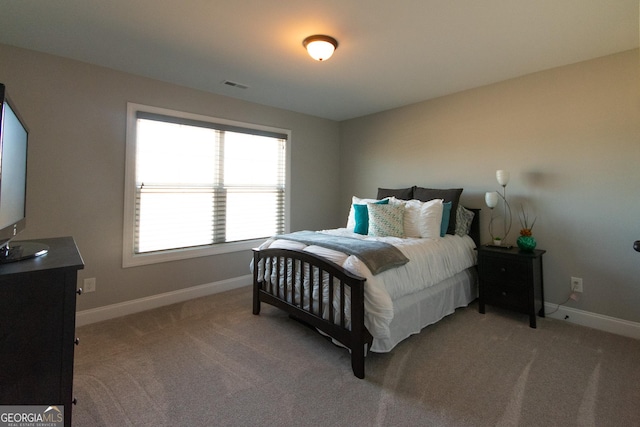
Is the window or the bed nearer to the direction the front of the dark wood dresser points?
the bed

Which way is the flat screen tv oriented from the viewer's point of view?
to the viewer's right

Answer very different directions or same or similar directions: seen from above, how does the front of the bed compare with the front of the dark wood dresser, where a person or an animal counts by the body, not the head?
very different directions

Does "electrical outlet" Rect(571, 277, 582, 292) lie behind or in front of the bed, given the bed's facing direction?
behind

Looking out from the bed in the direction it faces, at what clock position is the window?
The window is roughly at 2 o'clock from the bed.

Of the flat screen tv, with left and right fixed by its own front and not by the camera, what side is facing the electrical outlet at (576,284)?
front

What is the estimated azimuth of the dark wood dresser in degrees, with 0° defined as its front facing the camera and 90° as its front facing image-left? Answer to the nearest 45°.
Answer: approximately 270°

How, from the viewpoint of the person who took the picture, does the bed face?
facing the viewer and to the left of the viewer

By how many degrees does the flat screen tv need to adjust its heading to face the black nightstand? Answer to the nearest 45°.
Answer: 0° — it already faces it

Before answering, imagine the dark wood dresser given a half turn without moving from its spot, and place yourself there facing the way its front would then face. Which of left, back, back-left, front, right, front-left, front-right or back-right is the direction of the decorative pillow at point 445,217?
back

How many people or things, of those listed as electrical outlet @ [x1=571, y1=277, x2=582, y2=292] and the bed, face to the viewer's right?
0

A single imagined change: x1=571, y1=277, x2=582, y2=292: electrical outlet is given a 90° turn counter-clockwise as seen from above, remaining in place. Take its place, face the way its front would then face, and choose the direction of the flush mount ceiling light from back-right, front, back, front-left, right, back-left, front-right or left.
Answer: back-right
